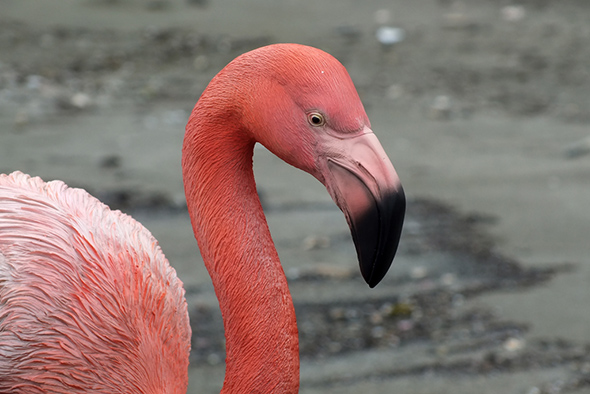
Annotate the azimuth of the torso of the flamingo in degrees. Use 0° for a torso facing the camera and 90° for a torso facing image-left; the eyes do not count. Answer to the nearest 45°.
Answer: approximately 270°

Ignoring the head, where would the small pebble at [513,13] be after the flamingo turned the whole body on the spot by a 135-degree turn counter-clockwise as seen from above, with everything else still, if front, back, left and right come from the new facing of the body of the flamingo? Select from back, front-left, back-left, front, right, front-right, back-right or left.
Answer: right
